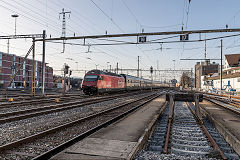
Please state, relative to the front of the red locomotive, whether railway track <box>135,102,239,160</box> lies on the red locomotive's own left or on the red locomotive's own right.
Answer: on the red locomotive's own left

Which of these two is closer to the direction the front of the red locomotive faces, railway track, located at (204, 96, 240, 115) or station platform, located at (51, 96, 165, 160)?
the station platform

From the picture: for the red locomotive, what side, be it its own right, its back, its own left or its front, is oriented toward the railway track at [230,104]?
left

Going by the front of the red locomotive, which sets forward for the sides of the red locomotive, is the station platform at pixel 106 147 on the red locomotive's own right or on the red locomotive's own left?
on the red locomotive's own left

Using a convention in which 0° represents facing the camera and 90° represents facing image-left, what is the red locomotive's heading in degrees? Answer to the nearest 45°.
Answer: approximately 45°
